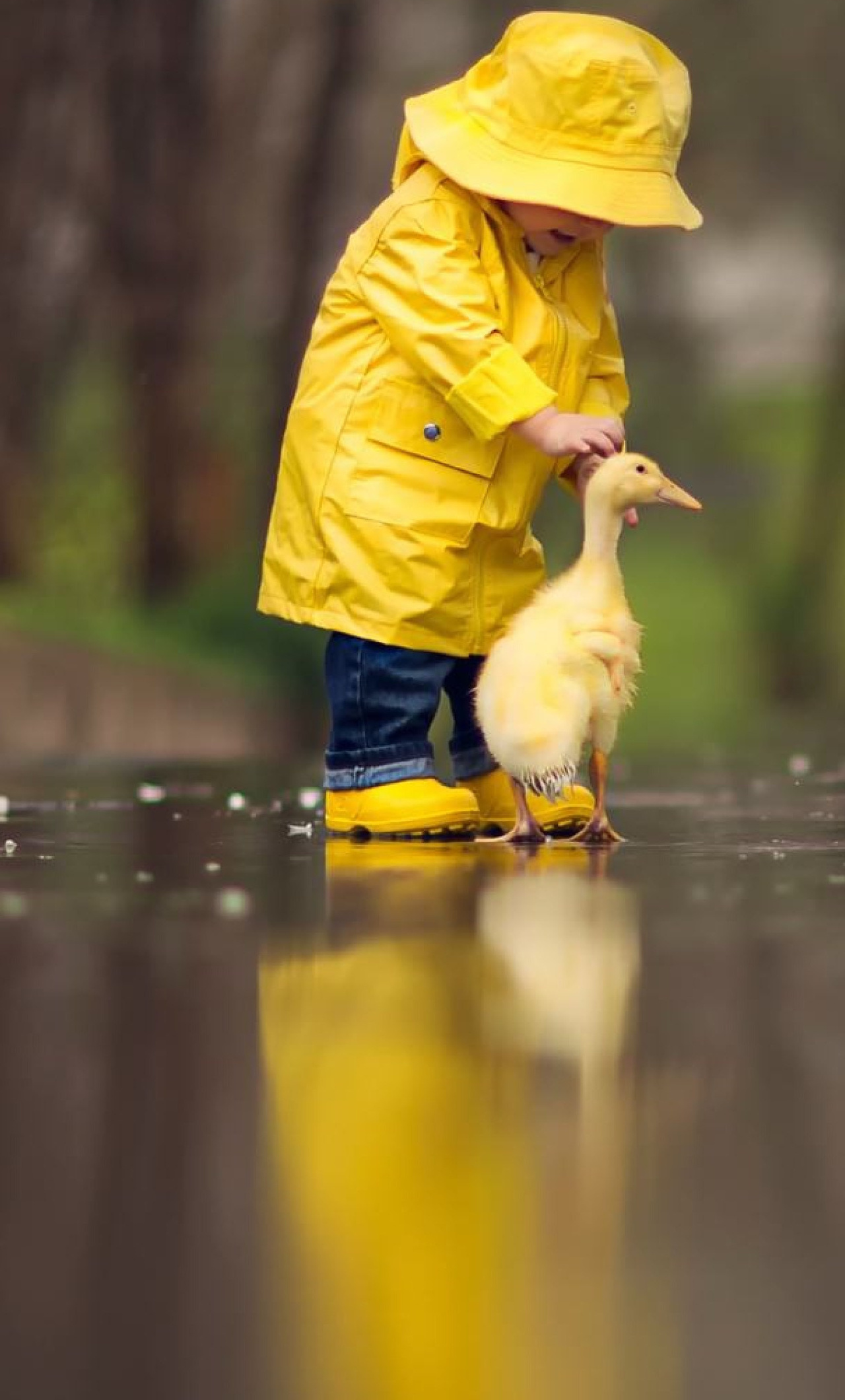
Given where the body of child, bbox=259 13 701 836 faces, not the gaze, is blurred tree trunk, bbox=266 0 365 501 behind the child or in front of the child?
behind

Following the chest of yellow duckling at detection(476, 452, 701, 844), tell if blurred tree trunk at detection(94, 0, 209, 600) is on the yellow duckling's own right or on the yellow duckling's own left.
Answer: on the yellow duckling's own left

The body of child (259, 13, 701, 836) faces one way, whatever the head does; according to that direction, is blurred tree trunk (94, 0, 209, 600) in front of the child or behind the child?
behind

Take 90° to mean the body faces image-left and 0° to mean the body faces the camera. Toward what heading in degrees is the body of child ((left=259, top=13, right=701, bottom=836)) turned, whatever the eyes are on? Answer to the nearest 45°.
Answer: approximately 315°

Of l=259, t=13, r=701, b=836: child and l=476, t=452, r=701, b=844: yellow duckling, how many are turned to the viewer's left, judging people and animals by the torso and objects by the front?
0

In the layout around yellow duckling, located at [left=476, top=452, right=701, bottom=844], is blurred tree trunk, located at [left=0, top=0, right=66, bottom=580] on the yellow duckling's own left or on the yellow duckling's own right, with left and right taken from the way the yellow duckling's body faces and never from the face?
on the yellow duckling's own left

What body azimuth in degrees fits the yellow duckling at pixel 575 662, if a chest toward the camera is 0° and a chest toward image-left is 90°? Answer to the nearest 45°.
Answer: approximately 225°

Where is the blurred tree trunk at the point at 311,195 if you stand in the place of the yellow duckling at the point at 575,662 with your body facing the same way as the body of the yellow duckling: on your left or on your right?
on your left

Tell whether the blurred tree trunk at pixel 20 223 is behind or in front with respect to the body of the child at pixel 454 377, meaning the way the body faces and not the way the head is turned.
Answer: behind
